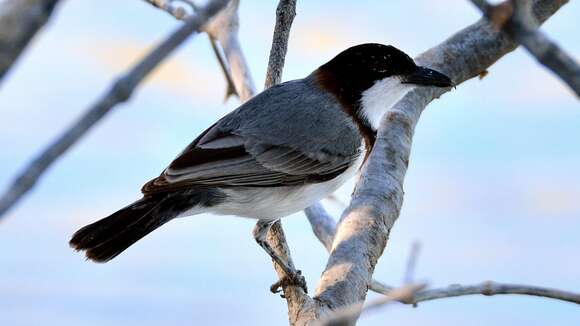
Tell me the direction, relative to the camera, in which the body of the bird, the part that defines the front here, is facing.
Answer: to the viewer's right
